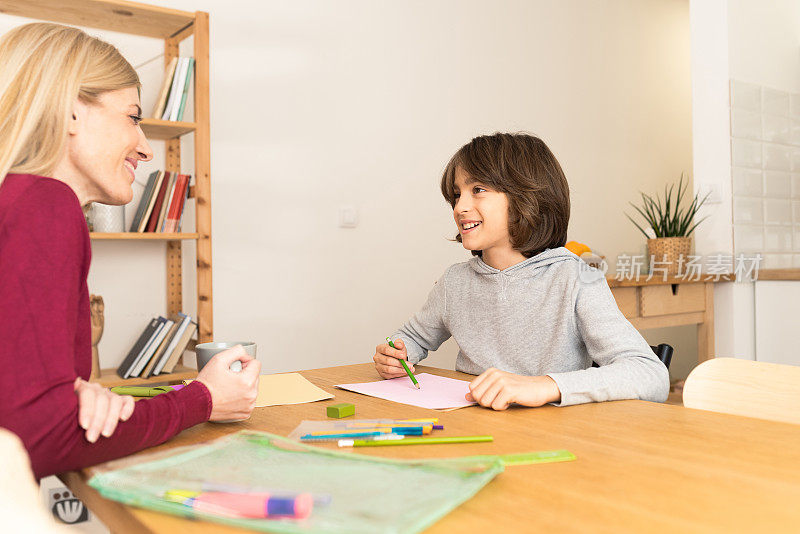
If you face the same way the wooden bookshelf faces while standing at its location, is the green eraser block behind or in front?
in front

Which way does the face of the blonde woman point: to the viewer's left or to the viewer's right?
to the viewer's right

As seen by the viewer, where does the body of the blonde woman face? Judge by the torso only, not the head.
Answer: to the viewer's right

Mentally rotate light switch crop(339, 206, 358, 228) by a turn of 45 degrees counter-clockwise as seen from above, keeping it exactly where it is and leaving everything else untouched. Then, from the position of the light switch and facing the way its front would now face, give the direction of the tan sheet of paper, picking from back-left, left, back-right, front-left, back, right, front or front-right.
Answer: front-right

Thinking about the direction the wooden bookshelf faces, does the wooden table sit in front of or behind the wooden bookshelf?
in front

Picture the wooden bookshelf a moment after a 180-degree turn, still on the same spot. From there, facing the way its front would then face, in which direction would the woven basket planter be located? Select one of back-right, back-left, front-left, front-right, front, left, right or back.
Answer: back-right

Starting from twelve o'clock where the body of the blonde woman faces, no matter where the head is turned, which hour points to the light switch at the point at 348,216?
The light switch is roughly at 10 o'clock from the blonde woman.

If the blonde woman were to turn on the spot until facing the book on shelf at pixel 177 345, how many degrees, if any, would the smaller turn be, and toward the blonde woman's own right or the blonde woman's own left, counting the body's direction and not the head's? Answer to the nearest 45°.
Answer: approximately 90° to the blonde woman's own left

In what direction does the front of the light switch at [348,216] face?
toward the camera

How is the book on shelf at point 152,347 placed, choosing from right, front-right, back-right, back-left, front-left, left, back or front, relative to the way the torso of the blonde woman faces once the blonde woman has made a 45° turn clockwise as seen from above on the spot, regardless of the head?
back-left

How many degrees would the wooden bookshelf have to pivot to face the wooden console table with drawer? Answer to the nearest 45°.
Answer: approximately 45° to its left

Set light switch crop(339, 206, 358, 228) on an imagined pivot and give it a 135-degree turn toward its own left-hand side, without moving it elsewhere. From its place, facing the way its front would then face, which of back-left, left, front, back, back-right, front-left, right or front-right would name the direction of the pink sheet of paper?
back-right

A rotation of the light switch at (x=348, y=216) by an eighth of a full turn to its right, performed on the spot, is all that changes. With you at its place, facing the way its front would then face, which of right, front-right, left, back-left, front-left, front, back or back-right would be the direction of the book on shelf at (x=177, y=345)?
front

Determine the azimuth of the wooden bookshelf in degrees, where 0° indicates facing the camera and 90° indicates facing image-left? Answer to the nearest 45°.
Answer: approximately 315°
